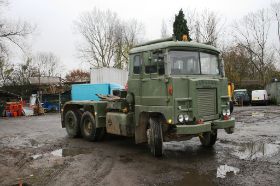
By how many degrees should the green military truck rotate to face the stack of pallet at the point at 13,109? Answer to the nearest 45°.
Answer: approximately 180°

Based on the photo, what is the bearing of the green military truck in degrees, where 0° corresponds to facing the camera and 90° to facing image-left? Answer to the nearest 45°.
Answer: approximately 315°

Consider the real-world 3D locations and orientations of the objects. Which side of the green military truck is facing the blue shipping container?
back
